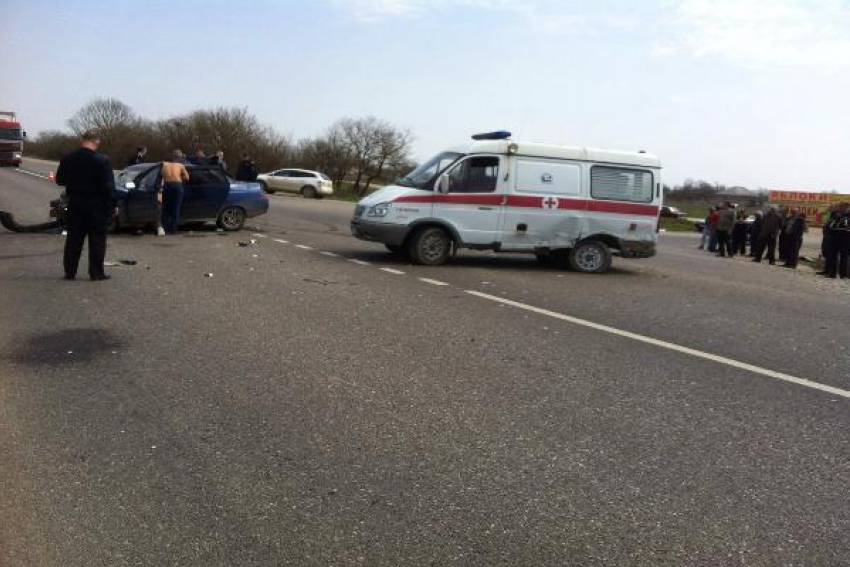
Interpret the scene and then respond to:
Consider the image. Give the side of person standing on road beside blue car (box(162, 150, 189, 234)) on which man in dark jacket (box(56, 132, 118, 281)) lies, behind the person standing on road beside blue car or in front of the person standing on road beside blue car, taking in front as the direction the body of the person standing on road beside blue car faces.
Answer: behind

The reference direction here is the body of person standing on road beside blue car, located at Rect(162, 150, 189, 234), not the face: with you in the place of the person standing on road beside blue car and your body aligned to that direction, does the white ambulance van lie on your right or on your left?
on your right

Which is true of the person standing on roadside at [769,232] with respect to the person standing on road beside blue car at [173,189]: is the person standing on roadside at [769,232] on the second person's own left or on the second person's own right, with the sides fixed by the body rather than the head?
on the second person's own right

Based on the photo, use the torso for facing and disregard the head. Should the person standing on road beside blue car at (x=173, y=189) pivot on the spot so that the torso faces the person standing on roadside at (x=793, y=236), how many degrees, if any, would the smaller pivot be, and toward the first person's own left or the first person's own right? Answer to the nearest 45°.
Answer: approximately 90° to the first person's own right

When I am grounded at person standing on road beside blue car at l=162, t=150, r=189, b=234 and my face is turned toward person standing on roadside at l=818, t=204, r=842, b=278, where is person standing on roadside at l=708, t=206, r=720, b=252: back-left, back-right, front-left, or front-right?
front-left

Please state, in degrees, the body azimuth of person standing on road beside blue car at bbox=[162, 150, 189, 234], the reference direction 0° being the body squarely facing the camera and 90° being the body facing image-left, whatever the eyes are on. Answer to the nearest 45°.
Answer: approximately 180°

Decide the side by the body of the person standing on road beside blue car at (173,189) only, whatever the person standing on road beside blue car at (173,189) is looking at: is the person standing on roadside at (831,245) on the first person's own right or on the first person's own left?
on the first person's own right

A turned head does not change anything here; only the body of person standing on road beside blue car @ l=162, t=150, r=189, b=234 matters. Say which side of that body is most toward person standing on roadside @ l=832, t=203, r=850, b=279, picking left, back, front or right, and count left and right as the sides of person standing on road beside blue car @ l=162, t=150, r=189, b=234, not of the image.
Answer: right
